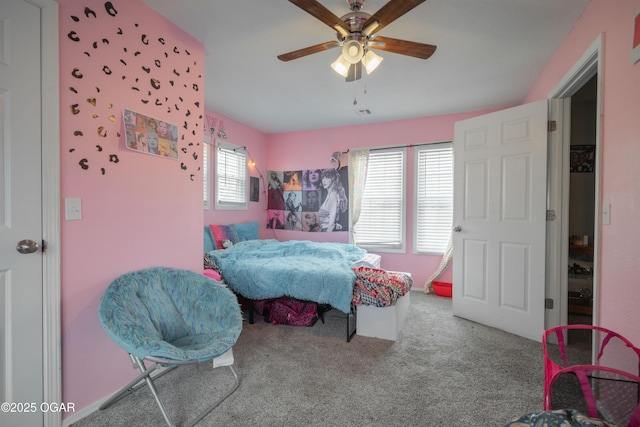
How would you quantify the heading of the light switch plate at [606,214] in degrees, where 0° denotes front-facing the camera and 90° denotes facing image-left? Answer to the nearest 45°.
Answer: approximately 45°

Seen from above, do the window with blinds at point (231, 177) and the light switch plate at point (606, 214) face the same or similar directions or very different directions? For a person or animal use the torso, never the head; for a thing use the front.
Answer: very different directions

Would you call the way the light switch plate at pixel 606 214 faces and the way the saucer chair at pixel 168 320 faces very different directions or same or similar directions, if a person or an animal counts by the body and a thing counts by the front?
very different directions

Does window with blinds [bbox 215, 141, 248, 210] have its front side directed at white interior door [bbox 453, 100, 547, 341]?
yes

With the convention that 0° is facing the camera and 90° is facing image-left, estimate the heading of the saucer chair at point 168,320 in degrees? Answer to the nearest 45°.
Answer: approximately 315°

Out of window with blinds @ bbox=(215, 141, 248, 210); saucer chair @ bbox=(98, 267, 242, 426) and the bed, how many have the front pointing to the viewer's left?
0

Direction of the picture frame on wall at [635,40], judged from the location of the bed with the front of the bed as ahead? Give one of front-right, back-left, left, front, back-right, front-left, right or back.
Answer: front

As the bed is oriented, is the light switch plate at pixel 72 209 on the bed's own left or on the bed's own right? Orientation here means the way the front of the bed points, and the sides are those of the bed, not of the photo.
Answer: on the bed's own right

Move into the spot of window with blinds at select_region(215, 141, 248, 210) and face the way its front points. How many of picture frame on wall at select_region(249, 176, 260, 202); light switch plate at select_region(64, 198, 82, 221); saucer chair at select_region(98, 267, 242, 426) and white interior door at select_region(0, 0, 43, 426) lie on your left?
1

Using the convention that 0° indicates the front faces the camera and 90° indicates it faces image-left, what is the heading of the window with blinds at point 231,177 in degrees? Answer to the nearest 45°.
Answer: approximately 315°

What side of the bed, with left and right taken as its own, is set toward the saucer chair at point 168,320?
right

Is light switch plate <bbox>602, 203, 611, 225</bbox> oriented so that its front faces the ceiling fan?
yes

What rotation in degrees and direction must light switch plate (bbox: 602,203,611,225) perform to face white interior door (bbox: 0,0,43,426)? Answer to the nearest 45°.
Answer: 0° — it already faces it

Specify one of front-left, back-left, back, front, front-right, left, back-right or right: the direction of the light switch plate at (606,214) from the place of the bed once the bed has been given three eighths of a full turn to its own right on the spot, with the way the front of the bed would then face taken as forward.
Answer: back-left

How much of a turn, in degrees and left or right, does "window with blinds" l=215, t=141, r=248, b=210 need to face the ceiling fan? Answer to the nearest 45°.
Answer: approximately 45° to its right

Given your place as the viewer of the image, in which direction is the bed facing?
facing the viewer and to the right of the viewer

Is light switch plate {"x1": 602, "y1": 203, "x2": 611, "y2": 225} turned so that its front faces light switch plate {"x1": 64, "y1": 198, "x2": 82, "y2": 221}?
yes
